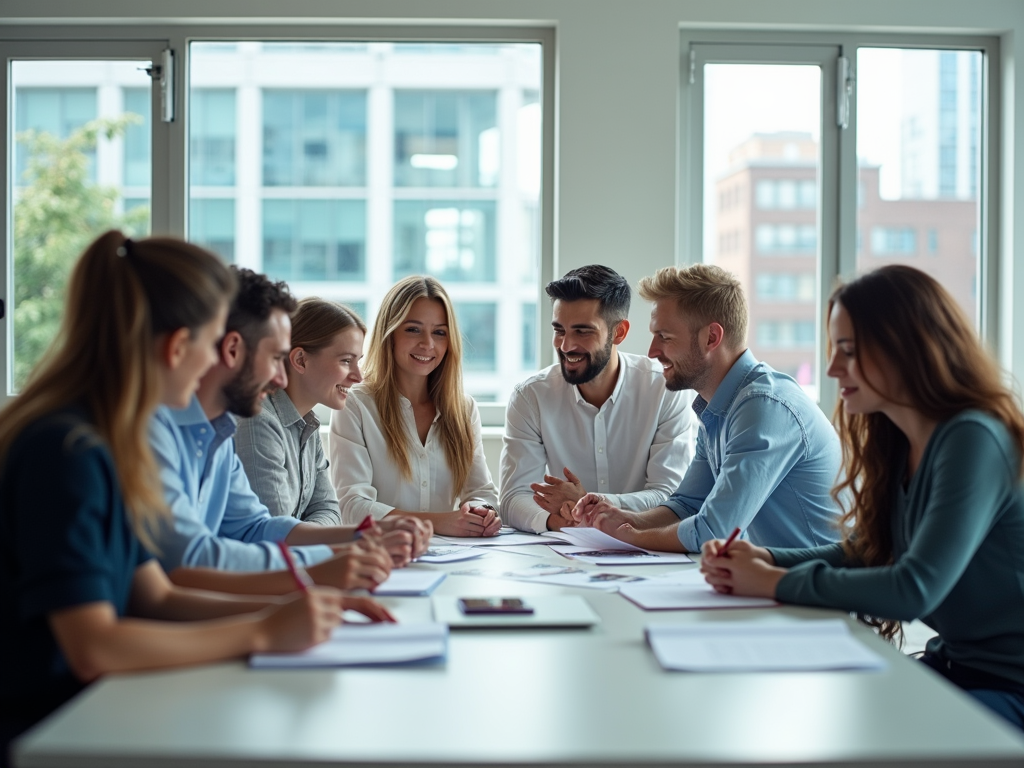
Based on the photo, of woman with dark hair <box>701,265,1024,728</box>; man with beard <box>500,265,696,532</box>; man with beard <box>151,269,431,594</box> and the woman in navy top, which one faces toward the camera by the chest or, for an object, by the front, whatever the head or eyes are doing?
man with beard <box>500,265,696,532</box>

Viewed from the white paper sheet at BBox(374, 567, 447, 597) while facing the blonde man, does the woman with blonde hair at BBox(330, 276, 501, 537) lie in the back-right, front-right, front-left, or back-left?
front-left

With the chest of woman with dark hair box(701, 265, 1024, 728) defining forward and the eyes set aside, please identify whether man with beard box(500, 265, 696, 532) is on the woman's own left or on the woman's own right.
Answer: on the woman's own right

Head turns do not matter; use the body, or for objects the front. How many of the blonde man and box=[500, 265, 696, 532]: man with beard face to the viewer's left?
1

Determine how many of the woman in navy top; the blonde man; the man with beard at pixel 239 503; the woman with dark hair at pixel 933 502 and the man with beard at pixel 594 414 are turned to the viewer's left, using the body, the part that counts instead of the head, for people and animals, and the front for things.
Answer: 2

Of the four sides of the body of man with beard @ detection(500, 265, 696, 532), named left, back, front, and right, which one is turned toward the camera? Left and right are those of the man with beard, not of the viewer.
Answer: front

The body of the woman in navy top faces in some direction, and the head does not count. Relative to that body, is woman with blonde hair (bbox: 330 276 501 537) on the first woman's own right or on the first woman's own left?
on the first woman's own left

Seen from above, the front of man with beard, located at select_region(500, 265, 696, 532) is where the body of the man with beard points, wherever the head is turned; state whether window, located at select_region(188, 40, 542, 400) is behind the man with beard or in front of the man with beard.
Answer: behind

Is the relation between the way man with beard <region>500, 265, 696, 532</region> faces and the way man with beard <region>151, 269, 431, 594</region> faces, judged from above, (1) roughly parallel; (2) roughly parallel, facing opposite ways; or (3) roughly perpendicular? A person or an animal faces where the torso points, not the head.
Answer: roughly perpendicular

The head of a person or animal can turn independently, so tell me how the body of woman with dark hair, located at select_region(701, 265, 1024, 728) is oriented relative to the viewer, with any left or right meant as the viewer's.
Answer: facing to the left of the viewer

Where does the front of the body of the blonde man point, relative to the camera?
to the viewer's left

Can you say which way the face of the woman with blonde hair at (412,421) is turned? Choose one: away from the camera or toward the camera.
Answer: toward the camera

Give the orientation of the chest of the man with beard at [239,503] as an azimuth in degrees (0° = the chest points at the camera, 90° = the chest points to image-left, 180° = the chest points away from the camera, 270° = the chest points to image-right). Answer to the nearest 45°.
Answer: approximately 270°

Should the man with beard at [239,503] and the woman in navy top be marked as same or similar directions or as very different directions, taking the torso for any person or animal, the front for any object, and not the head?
same or similar directions
